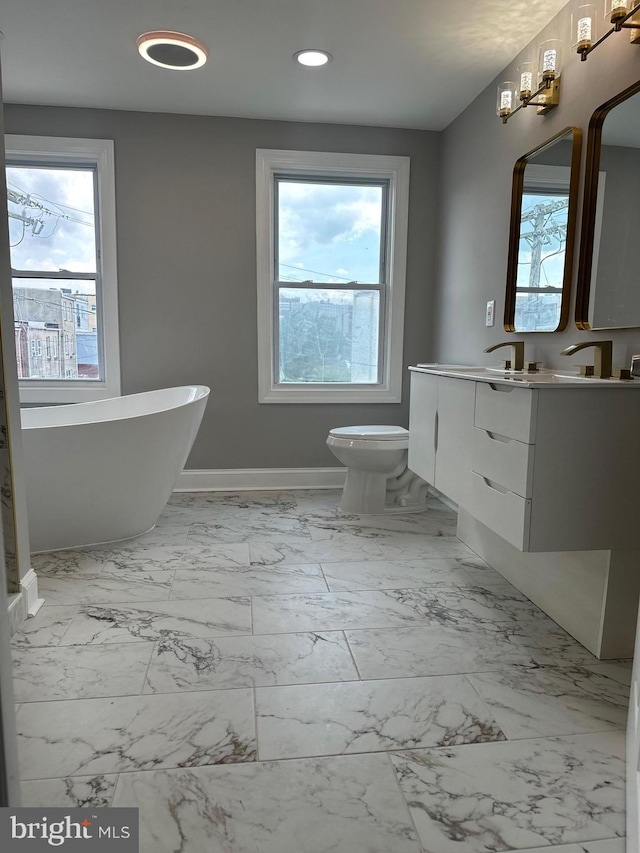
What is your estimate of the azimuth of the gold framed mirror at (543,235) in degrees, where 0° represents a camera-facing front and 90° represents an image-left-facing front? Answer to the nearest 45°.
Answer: approximately 45°

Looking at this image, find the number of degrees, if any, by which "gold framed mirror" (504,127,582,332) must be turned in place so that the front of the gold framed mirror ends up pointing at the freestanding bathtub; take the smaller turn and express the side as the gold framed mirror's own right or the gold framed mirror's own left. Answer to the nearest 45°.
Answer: approximately 45° to the gold framed mirror's own right

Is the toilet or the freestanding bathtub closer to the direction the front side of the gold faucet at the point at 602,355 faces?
the freestanding bathtub
